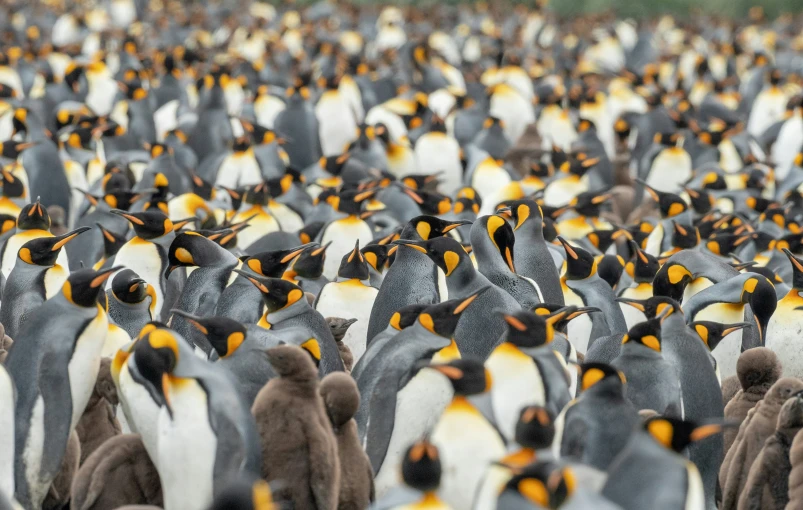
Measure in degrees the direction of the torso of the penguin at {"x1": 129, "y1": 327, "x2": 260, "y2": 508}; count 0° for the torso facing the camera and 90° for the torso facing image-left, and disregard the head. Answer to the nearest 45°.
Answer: approximately 45°

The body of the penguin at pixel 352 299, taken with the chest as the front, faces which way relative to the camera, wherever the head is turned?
toward the camera

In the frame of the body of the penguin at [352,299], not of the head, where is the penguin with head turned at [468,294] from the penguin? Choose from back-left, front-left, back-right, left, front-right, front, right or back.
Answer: front-left

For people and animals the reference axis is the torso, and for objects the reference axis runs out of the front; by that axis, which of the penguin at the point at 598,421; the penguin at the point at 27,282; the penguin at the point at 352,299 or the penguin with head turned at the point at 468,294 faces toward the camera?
the penguin at the point at 352,299

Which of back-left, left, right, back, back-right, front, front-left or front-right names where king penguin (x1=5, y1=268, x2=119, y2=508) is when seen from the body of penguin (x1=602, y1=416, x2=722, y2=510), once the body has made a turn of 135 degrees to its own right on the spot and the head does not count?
front-right

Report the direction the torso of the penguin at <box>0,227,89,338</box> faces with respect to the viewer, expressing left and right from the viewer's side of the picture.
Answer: facing to the right of the viewer

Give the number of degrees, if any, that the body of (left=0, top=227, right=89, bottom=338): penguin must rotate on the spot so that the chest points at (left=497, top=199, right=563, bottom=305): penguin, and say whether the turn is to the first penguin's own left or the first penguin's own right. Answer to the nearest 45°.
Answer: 0° — it already faces it

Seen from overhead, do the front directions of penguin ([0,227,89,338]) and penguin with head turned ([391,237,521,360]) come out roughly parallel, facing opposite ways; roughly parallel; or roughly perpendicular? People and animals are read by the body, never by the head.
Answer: roughly perpendicular

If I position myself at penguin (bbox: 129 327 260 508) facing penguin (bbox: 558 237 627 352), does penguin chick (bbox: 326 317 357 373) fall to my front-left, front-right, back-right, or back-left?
front-left

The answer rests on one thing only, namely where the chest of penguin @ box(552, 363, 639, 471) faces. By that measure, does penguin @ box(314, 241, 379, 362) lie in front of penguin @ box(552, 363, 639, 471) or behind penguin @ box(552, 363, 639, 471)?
in front

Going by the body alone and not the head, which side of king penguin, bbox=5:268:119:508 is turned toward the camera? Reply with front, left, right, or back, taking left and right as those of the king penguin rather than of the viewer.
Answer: right
